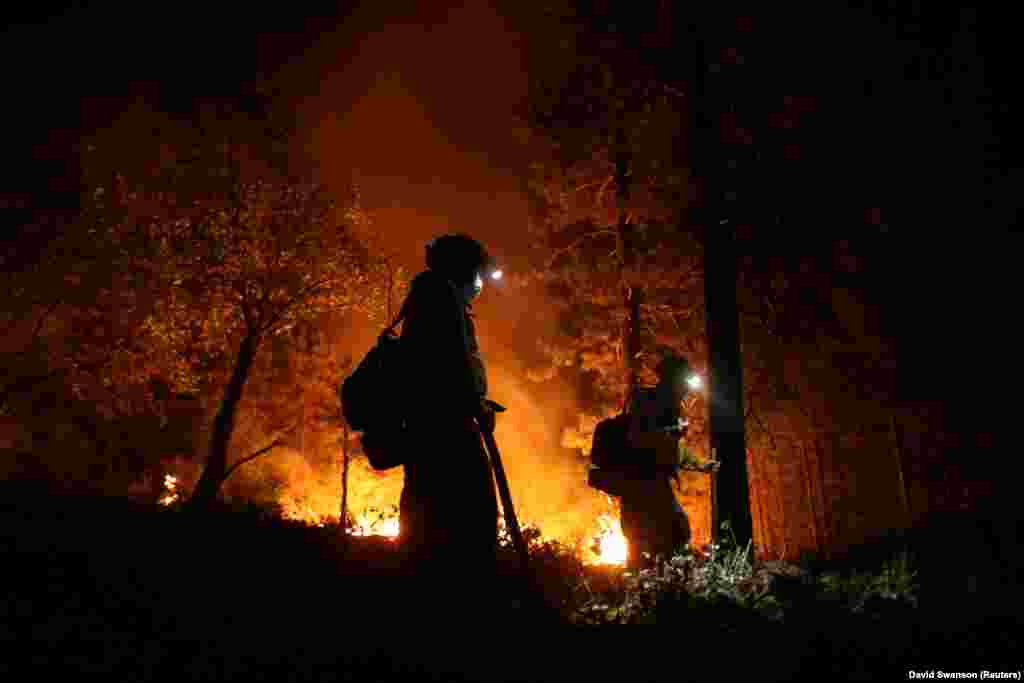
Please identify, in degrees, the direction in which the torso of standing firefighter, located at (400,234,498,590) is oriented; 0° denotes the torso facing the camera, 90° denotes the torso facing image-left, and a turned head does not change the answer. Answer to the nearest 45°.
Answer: approximately 270°

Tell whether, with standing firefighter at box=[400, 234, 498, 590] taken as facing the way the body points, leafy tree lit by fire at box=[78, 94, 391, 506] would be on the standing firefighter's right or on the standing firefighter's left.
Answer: on the standing firefighter's left

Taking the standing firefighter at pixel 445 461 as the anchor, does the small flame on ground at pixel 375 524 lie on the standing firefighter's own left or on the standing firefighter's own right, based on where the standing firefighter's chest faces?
on the standing firefighter's own left

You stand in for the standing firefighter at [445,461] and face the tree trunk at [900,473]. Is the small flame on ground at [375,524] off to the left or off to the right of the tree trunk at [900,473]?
left

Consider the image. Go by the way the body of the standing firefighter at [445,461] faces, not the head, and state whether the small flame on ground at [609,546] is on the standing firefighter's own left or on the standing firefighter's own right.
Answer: on the standing firefighter's own left

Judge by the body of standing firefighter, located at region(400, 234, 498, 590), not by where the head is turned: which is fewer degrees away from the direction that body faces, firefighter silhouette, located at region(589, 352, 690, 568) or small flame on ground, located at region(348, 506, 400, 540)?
the firefighter silhouette

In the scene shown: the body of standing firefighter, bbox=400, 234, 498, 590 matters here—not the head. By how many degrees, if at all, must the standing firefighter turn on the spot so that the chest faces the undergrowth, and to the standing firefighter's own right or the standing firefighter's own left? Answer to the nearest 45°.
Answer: approximately 45° to the standing firefighter's own left

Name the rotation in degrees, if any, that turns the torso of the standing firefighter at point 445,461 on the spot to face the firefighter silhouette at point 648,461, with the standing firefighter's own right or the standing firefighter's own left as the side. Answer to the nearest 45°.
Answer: approximately 45° to the standing firefighter's own left
